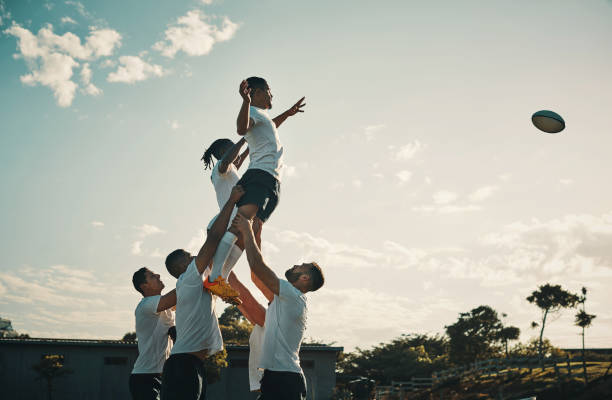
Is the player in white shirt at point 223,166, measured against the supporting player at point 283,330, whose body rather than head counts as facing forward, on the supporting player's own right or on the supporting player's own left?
on the supporting player's own right

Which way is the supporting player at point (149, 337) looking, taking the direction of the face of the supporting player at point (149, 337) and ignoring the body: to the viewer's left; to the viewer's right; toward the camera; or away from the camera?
to the viewer's right

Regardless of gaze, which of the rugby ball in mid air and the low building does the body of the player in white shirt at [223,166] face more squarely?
the rugby ball in mid air

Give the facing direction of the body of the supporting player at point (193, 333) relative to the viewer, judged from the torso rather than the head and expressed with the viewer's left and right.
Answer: facing away from the viewer and to the right of the viewer

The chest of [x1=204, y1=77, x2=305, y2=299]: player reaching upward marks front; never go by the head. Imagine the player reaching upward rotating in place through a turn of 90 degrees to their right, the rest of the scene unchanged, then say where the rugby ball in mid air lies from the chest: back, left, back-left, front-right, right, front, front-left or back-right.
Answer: back-left

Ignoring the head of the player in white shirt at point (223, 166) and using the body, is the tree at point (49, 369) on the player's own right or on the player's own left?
on the player's own left

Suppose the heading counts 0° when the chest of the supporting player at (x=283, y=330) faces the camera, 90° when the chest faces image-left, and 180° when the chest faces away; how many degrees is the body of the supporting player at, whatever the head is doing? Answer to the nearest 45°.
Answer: approximately 90°
